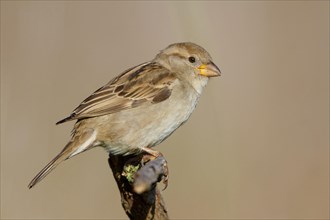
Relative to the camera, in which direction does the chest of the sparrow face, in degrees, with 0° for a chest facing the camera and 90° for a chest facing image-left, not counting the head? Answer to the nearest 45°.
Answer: approximately 270°
